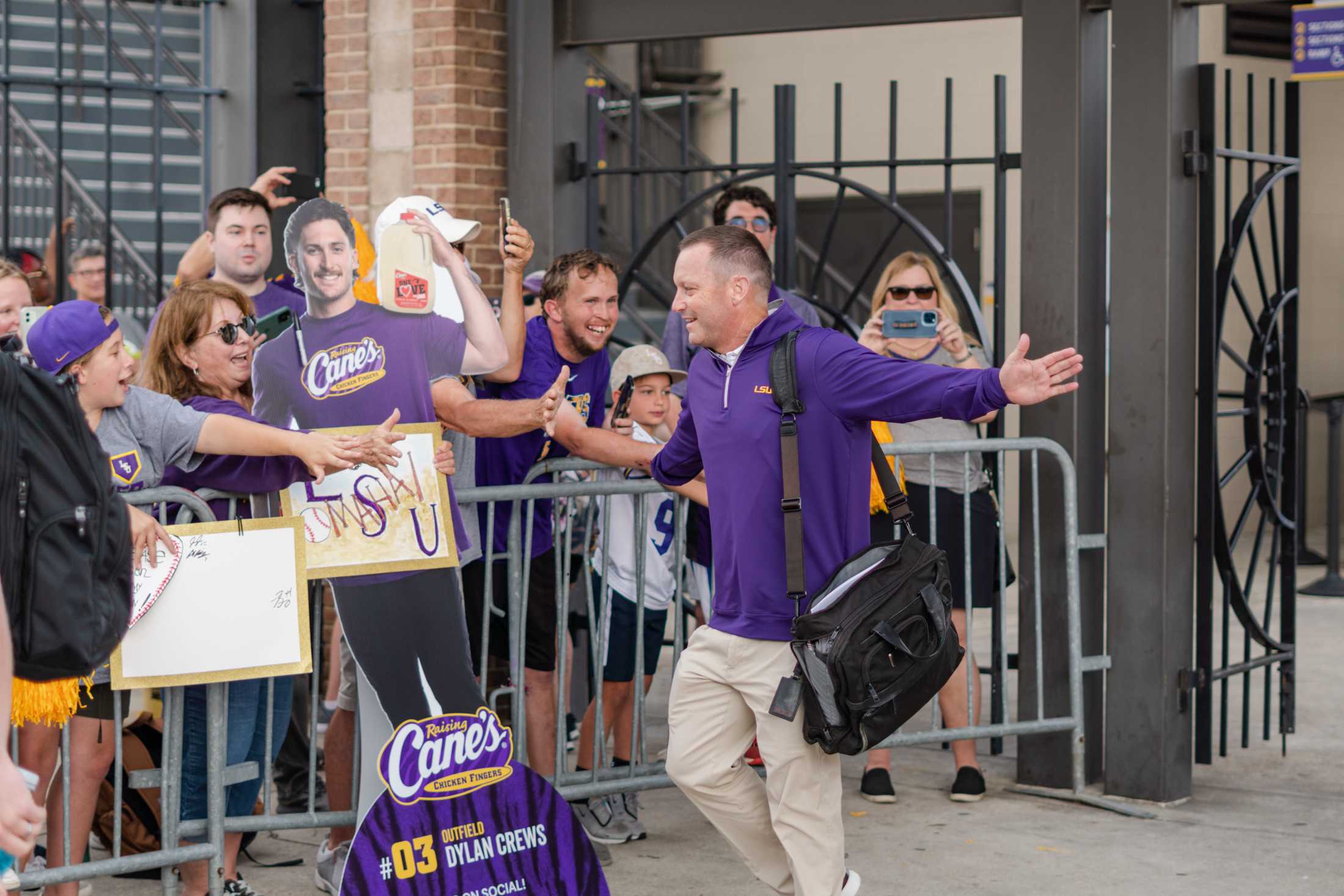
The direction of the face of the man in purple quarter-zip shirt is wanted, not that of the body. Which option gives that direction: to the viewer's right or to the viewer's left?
to the viewer's left

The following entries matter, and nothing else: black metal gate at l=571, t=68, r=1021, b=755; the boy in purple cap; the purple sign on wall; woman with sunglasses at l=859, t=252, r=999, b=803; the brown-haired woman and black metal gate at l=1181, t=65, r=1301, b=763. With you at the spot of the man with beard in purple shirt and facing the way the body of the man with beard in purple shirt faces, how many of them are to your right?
2

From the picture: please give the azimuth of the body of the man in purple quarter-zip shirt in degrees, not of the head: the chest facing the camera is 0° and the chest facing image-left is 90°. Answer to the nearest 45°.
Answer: approximately 45°

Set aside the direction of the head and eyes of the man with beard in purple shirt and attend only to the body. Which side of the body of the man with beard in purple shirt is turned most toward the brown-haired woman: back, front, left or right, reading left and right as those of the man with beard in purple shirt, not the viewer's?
right

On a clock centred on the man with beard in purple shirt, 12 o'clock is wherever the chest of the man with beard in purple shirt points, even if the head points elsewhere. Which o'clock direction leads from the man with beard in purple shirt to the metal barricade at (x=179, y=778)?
The metal barricade is roughly at 3 o'clock from the man with beard in purple shirt.

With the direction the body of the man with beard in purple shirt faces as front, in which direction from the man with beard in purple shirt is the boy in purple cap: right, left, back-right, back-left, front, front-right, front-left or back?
right

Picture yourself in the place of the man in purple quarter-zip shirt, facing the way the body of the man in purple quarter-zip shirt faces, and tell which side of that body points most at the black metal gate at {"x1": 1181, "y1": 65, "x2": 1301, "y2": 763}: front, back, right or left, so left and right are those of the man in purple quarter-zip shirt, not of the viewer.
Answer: back

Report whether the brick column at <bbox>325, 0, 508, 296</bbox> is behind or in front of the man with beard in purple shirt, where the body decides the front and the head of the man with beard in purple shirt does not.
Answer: behind
